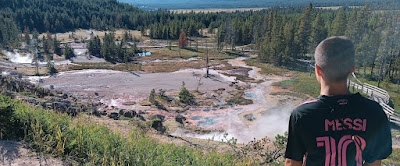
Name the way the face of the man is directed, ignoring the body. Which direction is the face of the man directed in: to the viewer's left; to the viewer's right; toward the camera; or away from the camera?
away from the camera

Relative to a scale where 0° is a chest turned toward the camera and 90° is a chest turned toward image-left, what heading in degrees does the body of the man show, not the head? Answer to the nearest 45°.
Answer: approximately 180°

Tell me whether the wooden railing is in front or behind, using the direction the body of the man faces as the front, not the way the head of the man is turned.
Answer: in front
